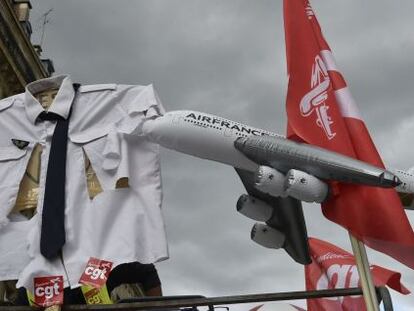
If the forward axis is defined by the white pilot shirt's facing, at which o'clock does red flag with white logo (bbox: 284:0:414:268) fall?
The red flag with white logo is roughly at 10 o'clock from the white pilot shirt.

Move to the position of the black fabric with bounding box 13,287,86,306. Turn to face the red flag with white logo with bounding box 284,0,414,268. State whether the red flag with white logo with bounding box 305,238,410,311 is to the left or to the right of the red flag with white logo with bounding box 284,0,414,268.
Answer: left

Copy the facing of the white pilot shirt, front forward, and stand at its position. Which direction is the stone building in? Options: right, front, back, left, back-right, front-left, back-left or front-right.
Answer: back

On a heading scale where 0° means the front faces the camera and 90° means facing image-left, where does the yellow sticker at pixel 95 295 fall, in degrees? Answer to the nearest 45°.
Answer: approximately 0°

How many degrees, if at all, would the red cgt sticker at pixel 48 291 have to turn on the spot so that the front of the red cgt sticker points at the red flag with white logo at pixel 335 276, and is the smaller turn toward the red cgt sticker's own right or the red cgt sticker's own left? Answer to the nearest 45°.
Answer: approximately 135° to the red cgt sticker's own left

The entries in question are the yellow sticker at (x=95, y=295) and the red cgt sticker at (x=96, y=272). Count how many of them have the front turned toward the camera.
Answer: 2

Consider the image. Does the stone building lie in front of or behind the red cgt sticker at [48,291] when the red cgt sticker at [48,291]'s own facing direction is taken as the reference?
behind

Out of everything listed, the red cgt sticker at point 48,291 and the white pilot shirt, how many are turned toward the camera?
2

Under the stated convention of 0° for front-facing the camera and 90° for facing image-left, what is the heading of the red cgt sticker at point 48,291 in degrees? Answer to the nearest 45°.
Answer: approximately 0°
